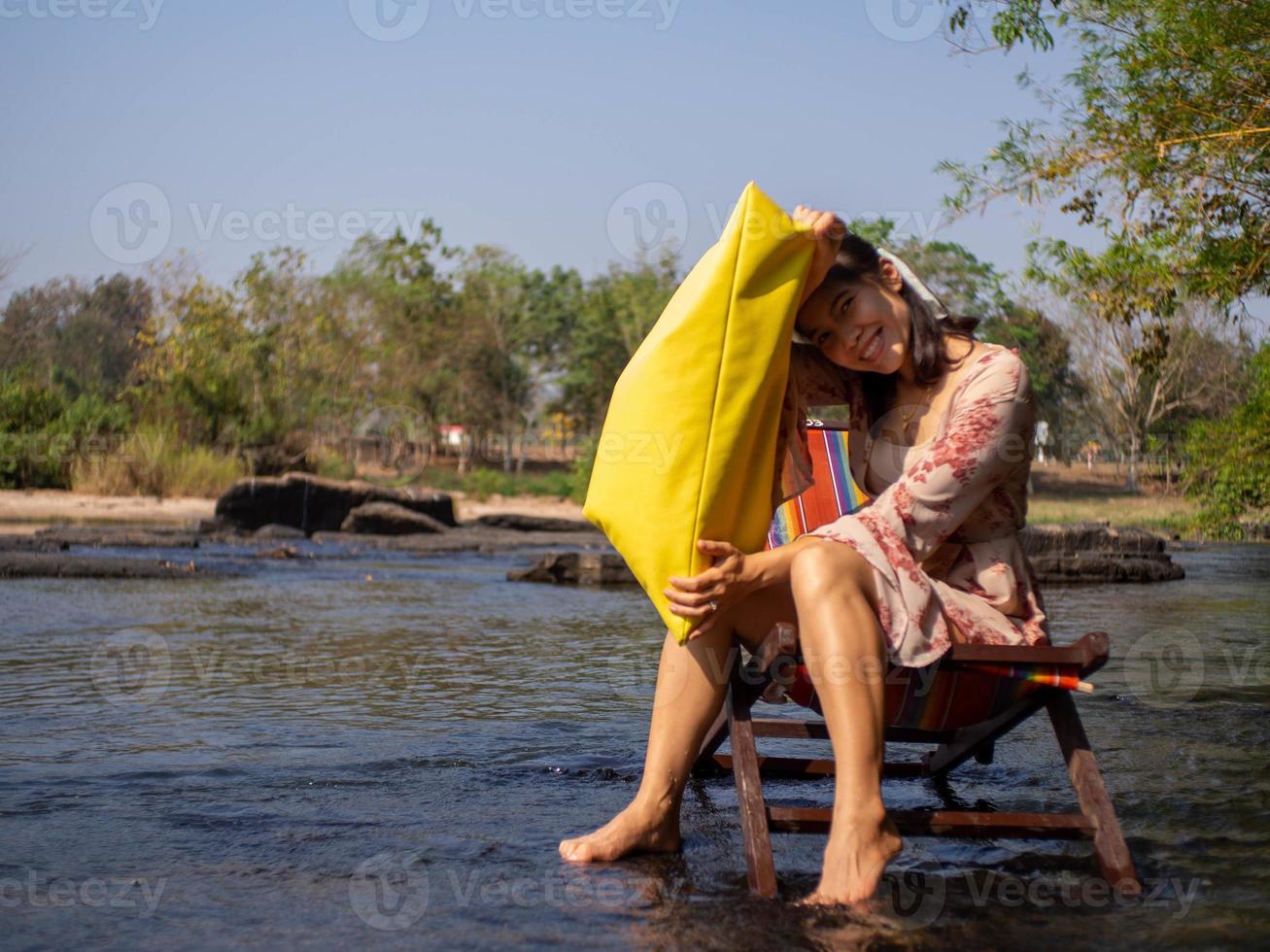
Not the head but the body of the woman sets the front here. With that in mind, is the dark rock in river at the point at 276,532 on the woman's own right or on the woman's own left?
on the woman's own right

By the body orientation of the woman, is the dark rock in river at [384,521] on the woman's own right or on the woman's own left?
on the woman's own right

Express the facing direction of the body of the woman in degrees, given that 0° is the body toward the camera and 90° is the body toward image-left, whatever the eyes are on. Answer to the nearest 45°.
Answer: approximately 45°

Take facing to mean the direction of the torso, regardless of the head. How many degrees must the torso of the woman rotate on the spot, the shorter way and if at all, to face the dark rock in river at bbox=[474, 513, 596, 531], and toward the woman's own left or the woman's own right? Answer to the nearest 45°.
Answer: approximately 135° to the woman's own right

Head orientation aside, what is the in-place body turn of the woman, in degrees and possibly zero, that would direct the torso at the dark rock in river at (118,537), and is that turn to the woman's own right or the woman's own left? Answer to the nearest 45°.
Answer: approximately 90° to the woman's own right

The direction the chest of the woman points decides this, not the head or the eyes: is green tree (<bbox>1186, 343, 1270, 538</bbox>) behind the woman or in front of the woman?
behind

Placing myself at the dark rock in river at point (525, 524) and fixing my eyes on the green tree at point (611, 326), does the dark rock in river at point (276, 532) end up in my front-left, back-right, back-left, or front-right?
back-left
